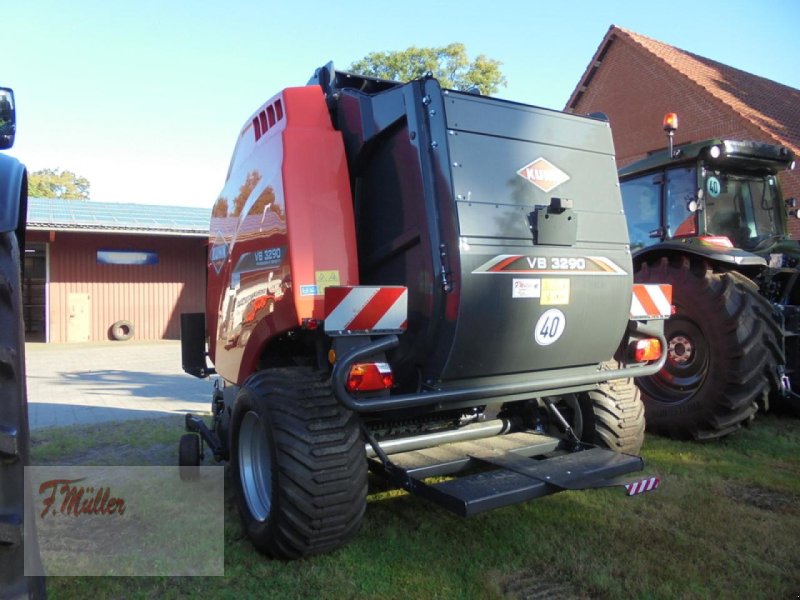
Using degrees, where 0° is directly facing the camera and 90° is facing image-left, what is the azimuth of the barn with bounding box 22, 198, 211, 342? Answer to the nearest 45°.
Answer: approximately 0°

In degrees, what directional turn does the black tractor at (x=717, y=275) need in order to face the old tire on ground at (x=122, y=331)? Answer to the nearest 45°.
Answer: approximately 45° to its left

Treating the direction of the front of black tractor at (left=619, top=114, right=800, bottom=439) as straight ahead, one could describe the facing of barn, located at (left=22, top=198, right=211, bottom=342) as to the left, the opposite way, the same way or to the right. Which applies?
the opposite way

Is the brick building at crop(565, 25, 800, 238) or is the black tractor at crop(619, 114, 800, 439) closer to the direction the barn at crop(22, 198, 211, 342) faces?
the black tractor

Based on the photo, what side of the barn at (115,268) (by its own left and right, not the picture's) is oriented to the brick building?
left

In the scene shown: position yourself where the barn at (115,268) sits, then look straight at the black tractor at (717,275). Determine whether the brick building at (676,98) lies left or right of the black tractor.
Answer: left

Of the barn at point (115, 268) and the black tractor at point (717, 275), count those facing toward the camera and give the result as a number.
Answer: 1
